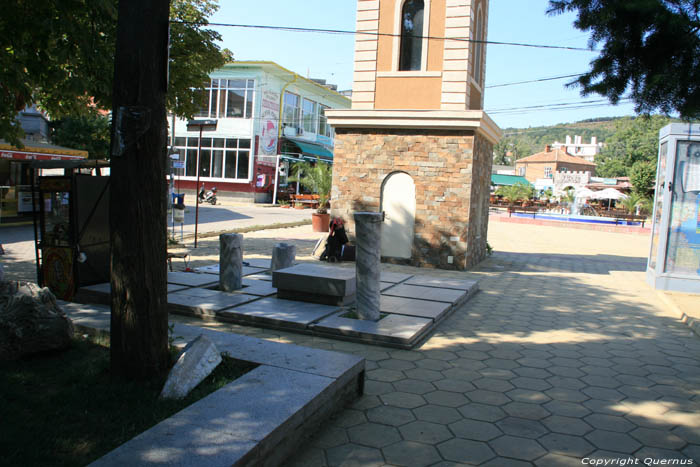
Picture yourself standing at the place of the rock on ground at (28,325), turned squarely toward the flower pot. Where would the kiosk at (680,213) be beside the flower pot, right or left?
right

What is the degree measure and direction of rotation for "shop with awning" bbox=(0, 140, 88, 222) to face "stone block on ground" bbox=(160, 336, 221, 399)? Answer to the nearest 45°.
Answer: approximately 45° to its right

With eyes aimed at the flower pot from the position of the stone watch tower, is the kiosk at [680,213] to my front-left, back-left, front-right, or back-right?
back-right

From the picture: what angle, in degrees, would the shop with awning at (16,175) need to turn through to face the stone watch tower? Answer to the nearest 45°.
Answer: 0° — it already faces it
